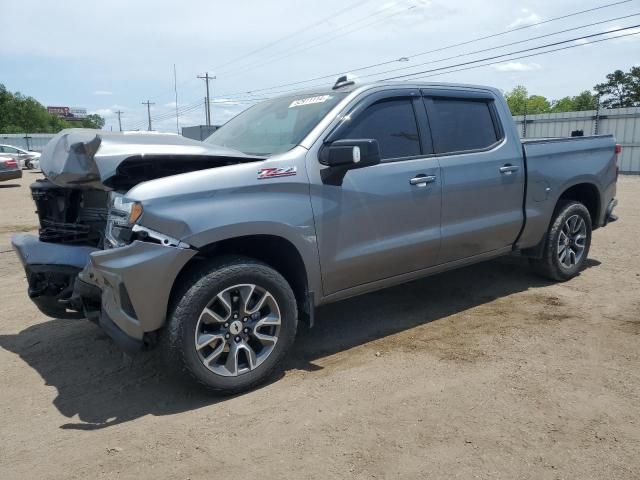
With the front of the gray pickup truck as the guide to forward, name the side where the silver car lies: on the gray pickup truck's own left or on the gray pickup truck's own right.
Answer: on the gray pickup truck's own right

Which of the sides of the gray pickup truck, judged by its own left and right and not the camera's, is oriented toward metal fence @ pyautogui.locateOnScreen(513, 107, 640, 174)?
back

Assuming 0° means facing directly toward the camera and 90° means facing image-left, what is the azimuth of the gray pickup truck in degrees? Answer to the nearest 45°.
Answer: approximately 45°
